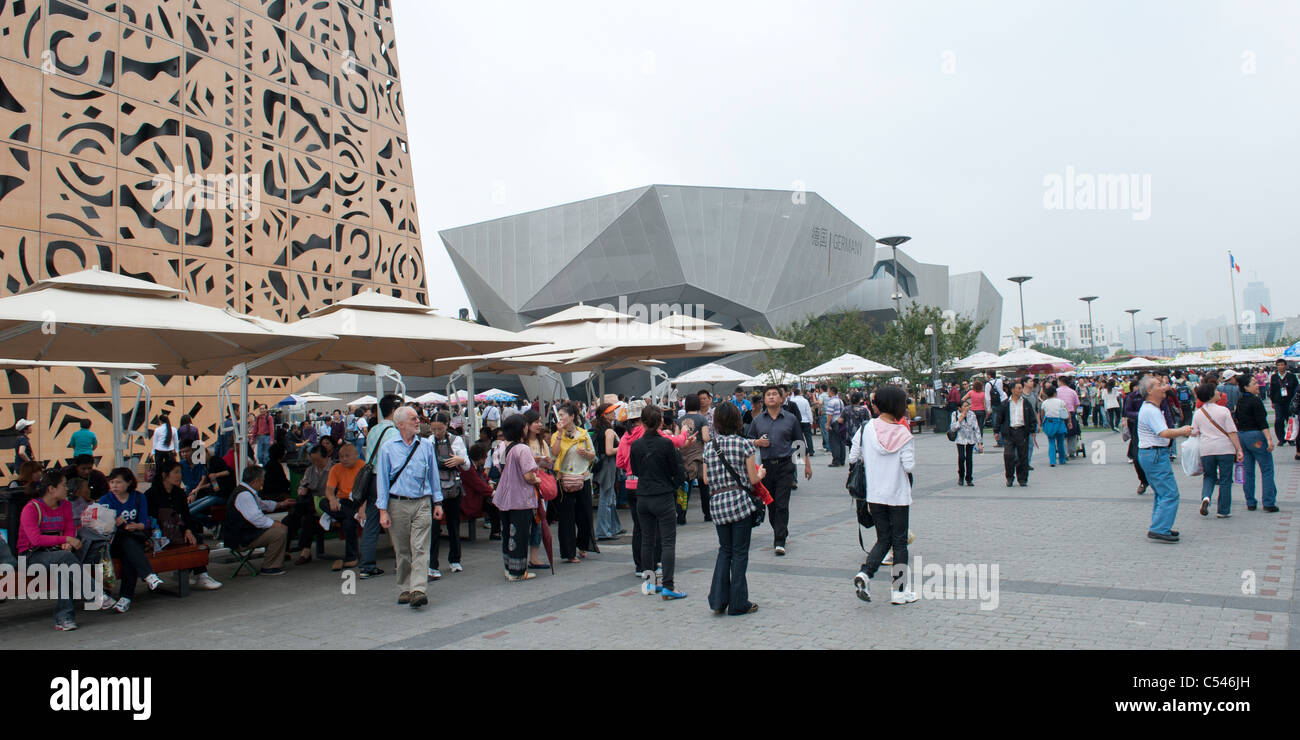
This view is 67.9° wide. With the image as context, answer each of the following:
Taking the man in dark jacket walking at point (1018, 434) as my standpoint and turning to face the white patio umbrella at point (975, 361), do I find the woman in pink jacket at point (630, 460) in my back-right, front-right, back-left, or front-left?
back-left

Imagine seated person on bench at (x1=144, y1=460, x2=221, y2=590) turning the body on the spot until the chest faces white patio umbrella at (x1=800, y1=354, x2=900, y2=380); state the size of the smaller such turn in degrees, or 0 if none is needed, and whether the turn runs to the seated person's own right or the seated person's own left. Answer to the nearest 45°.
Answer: approximately 90° to the seated person's own left

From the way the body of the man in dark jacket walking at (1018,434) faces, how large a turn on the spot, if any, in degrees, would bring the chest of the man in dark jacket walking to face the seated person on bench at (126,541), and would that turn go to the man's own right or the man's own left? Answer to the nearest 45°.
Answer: approximately 45° to the man's own right

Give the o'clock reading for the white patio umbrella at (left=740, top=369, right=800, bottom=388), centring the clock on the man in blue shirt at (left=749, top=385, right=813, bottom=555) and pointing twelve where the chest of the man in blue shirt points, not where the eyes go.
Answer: The white patio umbrella is roughly at 6 o'clock from the man in blue shirt.

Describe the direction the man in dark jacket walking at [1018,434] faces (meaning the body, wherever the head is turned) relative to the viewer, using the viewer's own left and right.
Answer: facing the viewer

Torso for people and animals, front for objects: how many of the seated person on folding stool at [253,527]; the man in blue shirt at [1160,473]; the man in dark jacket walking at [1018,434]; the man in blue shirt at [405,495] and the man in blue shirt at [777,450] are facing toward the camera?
3

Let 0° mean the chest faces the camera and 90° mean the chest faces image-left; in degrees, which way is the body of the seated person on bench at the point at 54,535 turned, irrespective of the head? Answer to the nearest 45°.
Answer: approximately 315°

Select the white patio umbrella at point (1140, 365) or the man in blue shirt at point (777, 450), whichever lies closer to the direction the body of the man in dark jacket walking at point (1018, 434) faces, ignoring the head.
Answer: the man in blue shirt

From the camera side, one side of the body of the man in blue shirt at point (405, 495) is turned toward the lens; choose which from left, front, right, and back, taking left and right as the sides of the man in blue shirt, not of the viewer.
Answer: front

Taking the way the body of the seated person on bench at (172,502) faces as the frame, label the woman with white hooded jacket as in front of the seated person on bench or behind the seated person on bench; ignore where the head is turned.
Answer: in front
